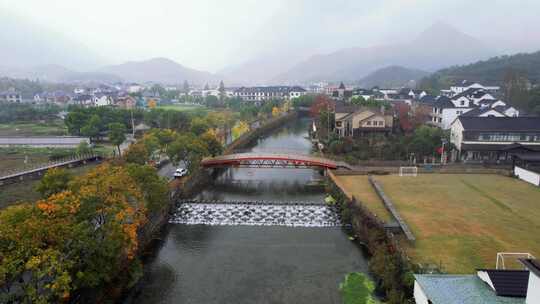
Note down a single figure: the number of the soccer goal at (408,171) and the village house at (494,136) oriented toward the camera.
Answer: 2

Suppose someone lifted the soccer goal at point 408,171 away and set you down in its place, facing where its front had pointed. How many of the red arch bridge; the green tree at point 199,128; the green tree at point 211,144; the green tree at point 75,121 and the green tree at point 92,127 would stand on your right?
5

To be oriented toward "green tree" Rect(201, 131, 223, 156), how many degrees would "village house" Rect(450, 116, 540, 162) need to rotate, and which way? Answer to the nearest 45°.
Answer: approximately 45° to its right

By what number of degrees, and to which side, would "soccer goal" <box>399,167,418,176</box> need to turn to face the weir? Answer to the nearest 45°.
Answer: approximately 45° to its right

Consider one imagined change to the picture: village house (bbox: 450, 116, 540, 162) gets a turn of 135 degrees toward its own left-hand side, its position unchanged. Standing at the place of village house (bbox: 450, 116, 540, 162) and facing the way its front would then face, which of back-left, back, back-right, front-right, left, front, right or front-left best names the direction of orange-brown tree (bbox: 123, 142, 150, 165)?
back

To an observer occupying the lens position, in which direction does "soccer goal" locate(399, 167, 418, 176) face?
facing the viewer

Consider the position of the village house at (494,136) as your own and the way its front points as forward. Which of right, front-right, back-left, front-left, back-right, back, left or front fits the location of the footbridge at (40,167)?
front-right

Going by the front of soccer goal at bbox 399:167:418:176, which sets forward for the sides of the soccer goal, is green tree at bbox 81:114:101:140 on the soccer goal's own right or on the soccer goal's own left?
on the soccer goal's own right

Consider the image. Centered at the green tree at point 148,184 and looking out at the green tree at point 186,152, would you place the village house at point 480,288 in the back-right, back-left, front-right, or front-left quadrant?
back-right

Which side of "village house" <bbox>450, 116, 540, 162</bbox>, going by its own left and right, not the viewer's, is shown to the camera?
front

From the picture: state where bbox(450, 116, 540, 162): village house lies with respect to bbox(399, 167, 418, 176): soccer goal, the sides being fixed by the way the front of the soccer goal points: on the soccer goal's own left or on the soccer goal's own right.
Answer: on the soccer goal's own left

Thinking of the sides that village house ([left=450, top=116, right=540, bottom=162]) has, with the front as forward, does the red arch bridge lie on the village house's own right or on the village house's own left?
on the village house's own right

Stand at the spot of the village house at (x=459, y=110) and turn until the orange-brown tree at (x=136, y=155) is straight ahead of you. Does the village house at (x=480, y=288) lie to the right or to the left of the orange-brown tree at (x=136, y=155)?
left

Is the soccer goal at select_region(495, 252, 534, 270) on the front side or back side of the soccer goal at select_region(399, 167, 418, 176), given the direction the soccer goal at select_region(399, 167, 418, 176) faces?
on the front side

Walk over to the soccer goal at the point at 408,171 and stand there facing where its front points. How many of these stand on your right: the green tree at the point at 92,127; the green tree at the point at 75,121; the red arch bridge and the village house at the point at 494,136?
3

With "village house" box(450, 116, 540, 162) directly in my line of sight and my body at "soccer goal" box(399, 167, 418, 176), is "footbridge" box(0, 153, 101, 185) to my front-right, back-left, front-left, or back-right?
back-left
